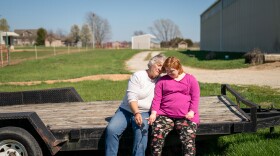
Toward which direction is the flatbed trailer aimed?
to the viewer's right

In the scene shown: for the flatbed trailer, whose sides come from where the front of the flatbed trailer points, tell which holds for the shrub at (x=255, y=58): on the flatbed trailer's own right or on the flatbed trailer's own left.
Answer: on the flatbed trailer's own left

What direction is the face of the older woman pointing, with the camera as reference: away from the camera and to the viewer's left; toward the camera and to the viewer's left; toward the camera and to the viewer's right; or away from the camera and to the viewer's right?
toward the camera and to the viewer's right

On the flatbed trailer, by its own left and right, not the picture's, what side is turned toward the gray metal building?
left
